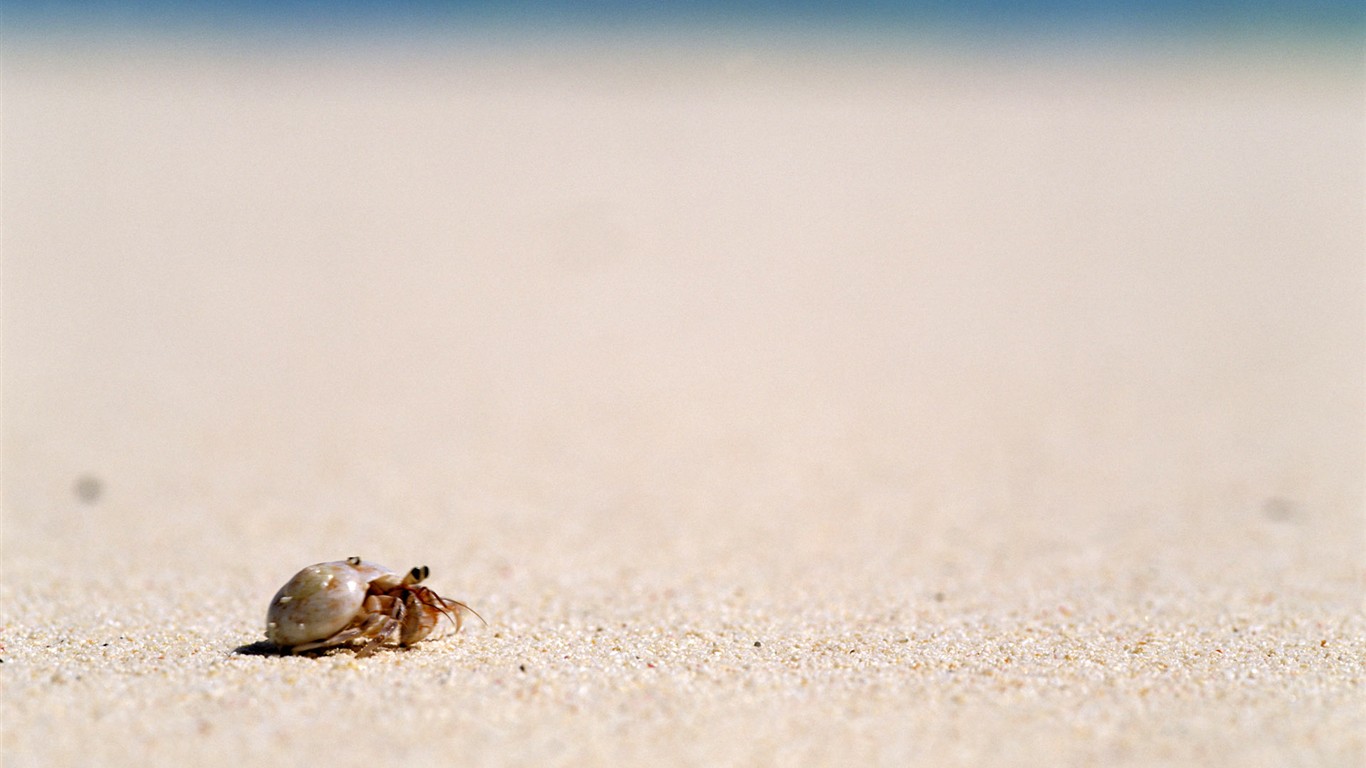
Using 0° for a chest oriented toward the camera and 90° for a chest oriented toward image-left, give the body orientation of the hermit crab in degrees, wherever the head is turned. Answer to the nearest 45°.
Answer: approximately 270°
